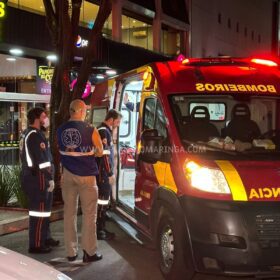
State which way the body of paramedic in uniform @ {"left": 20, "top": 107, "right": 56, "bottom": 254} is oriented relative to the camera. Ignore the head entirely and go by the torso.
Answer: to the viewer's right

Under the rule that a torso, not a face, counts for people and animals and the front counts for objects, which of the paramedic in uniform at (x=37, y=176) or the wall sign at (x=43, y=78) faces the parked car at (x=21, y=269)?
the wall sign

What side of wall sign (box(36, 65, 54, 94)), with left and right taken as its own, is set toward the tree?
front

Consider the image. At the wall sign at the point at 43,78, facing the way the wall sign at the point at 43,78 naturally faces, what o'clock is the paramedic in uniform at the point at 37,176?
The paramedic in uniform is roughly at 12 o'clock from the wall sign.

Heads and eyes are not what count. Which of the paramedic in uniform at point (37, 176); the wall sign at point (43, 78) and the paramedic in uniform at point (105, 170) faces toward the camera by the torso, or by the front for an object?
the wall sign

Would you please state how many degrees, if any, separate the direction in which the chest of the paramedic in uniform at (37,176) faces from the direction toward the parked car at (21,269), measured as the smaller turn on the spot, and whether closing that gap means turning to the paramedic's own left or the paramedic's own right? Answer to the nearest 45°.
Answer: approximately 90° to the paramedic's own right

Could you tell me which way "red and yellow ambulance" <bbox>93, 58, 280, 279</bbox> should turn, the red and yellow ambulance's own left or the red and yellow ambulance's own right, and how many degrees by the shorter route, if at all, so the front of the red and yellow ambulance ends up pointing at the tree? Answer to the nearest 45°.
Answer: approximately 180°

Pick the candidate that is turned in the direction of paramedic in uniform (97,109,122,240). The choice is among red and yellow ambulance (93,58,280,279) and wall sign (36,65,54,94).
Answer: the wall sign

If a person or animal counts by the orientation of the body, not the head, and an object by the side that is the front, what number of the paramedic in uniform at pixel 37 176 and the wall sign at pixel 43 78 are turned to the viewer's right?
1

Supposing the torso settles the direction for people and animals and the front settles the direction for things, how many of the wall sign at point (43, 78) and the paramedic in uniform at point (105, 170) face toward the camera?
1

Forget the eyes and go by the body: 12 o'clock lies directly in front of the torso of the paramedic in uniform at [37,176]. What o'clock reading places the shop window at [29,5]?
The shop window is roughly at 9 o'clock from the paramedic in uniform.

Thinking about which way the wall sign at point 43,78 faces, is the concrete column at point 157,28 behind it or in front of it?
behind

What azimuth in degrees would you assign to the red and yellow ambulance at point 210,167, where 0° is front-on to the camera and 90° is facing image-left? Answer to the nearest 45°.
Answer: approximately 315°

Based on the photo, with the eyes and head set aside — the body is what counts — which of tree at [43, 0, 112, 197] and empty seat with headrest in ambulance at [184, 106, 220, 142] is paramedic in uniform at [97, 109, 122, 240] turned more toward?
the empty seat with headrest in ambulance
